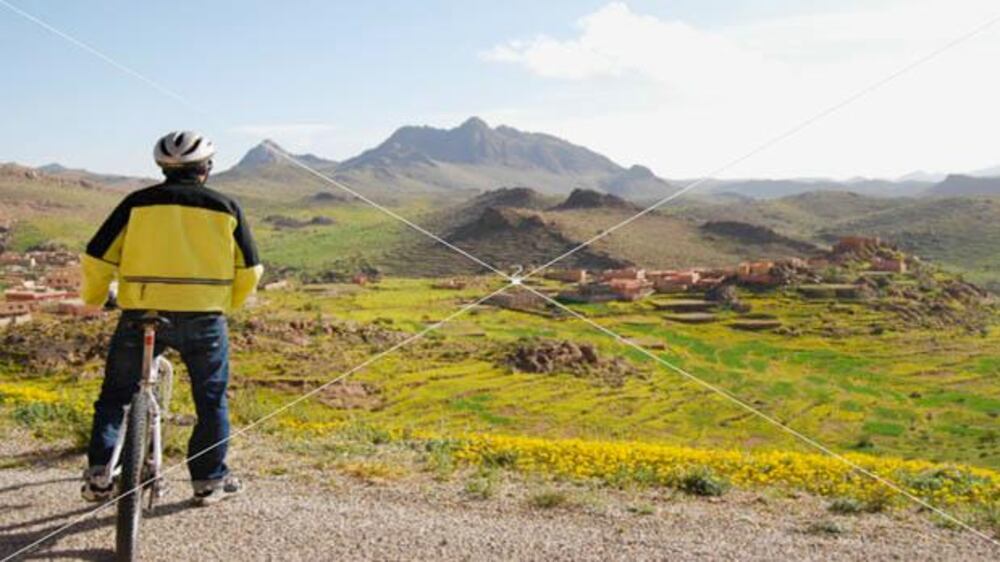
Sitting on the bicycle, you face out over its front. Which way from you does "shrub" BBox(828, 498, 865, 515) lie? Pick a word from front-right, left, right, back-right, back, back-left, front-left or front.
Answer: right

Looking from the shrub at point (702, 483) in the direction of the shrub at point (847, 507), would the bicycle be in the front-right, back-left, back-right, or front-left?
back-right

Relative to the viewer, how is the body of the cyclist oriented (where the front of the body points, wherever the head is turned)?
away from the camera

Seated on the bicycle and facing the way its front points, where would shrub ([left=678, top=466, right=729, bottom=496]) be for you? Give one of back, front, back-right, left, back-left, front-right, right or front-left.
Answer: right

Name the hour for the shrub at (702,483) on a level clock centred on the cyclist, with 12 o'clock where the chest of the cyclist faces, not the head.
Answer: The shrub is roughly at 3 o'clock from the cyclist.

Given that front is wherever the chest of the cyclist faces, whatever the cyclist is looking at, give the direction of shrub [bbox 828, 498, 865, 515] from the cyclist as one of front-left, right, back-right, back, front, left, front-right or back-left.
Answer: right

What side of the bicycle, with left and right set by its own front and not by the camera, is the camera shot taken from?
back
